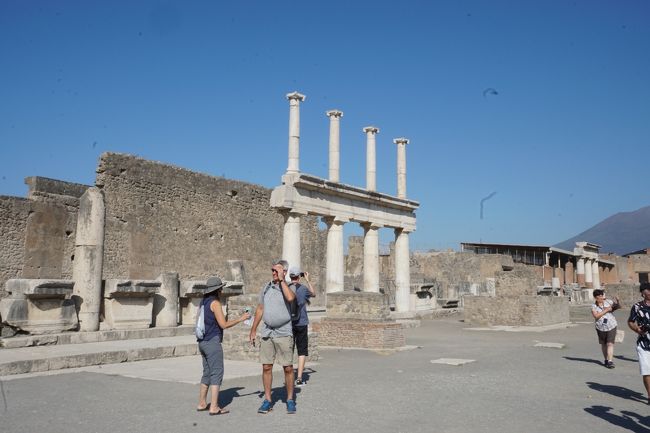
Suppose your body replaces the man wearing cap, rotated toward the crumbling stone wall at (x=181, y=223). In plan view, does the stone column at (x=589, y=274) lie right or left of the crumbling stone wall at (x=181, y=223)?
right

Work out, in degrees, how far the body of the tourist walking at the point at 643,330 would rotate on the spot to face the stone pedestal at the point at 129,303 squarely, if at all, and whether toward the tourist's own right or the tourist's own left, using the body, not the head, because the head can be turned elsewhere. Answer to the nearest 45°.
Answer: approximately 90° to the tourist's own right

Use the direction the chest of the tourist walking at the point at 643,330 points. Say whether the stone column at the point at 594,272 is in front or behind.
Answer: behind

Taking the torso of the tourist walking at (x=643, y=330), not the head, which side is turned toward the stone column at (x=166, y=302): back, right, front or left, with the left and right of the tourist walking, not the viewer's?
right

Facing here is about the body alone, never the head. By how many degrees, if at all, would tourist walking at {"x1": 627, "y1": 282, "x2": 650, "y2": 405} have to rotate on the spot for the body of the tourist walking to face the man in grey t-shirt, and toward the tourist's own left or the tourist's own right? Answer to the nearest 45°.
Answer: approximately 45° to the tourist's own right

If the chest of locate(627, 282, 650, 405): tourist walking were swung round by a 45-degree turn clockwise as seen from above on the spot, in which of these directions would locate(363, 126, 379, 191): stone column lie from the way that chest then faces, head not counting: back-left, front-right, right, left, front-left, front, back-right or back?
right

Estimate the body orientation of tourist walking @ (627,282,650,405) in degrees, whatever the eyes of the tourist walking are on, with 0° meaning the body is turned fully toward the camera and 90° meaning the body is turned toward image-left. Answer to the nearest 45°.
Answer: approximately 0°

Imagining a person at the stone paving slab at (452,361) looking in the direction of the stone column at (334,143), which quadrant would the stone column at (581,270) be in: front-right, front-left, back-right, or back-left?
front-right

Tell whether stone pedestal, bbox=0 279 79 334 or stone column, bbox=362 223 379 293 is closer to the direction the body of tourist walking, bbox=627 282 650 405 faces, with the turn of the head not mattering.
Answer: the stone pedestal

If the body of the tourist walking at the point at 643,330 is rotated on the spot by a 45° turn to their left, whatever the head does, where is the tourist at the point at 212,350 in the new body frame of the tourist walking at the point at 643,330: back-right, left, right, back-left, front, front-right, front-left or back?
right
